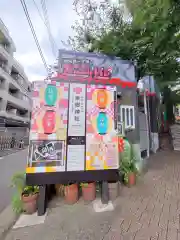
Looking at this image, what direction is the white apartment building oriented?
to the viewer's right

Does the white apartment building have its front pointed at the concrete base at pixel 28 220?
no

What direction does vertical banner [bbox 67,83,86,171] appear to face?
toward the camera

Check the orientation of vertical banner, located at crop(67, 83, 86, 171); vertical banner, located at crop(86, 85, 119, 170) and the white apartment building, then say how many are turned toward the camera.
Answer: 2

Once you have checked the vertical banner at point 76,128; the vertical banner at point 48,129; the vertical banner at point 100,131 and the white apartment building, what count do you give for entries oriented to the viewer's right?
1

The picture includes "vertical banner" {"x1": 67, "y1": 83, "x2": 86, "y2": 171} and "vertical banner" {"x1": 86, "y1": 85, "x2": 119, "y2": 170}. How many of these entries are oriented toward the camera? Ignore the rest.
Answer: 2

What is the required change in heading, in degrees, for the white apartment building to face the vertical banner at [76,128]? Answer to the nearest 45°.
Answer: approximately 90° to its right

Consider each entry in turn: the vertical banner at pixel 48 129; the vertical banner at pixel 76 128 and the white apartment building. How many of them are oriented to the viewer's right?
1

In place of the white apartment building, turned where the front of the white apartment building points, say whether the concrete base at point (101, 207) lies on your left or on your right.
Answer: on your right

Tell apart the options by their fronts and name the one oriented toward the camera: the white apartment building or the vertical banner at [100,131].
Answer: the vertical banner

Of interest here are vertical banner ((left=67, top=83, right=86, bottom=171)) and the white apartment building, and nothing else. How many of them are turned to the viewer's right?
1

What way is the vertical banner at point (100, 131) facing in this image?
toward the camera

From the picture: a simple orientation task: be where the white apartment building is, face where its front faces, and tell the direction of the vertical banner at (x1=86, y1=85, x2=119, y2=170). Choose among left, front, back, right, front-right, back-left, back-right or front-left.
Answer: right
